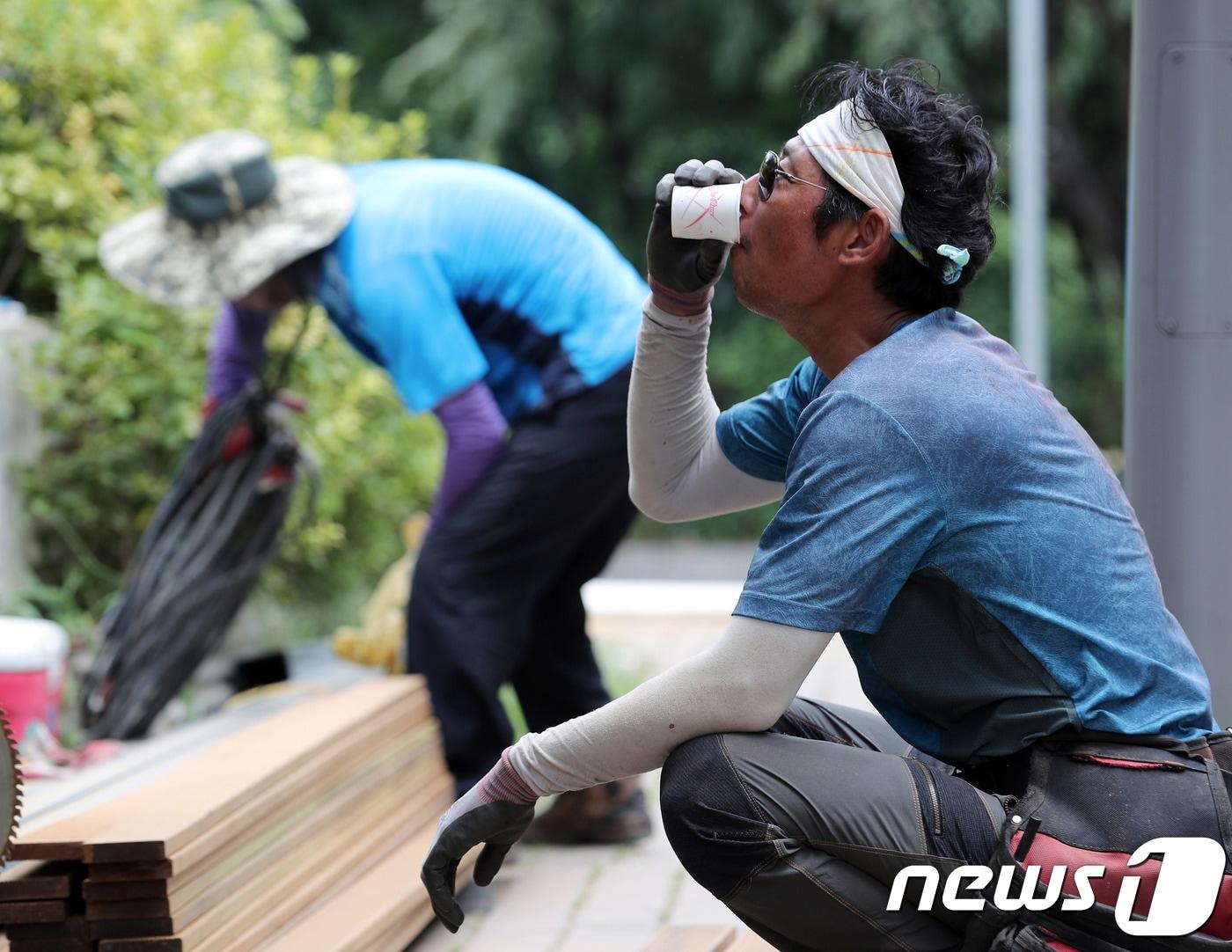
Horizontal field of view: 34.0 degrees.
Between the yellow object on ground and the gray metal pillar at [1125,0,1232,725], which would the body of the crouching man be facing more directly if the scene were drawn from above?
the yellow object on ground

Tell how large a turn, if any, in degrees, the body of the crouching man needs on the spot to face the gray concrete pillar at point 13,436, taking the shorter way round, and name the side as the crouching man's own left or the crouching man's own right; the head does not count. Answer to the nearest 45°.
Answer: approximately 45° to the crouching man's own right

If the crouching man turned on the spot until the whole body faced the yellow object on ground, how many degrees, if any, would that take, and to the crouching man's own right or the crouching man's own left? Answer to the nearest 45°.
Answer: approximately 45° to the crouching man's own right

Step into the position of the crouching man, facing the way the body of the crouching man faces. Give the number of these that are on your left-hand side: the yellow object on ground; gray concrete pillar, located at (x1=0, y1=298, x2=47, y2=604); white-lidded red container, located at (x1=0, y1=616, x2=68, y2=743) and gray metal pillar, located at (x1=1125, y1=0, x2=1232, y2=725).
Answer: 0

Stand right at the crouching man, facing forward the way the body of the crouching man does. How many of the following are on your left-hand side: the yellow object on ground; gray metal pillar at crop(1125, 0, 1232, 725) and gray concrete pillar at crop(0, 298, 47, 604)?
0

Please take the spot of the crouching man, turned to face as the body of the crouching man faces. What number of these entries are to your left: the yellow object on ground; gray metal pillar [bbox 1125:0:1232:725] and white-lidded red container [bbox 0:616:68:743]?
0

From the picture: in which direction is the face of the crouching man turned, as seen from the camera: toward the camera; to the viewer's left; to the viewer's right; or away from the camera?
to the viewer's left

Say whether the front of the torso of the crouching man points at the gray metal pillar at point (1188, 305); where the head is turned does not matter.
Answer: no

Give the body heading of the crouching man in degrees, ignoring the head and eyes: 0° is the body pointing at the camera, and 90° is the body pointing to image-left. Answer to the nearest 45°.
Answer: approximately 90°

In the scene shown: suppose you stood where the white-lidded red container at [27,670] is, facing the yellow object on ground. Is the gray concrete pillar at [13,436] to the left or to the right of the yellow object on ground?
left

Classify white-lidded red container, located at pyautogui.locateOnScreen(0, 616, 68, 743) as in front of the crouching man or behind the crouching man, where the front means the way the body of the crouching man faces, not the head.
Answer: in front

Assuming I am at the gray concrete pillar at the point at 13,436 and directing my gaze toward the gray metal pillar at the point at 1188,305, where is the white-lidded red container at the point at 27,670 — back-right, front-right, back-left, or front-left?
front-right
